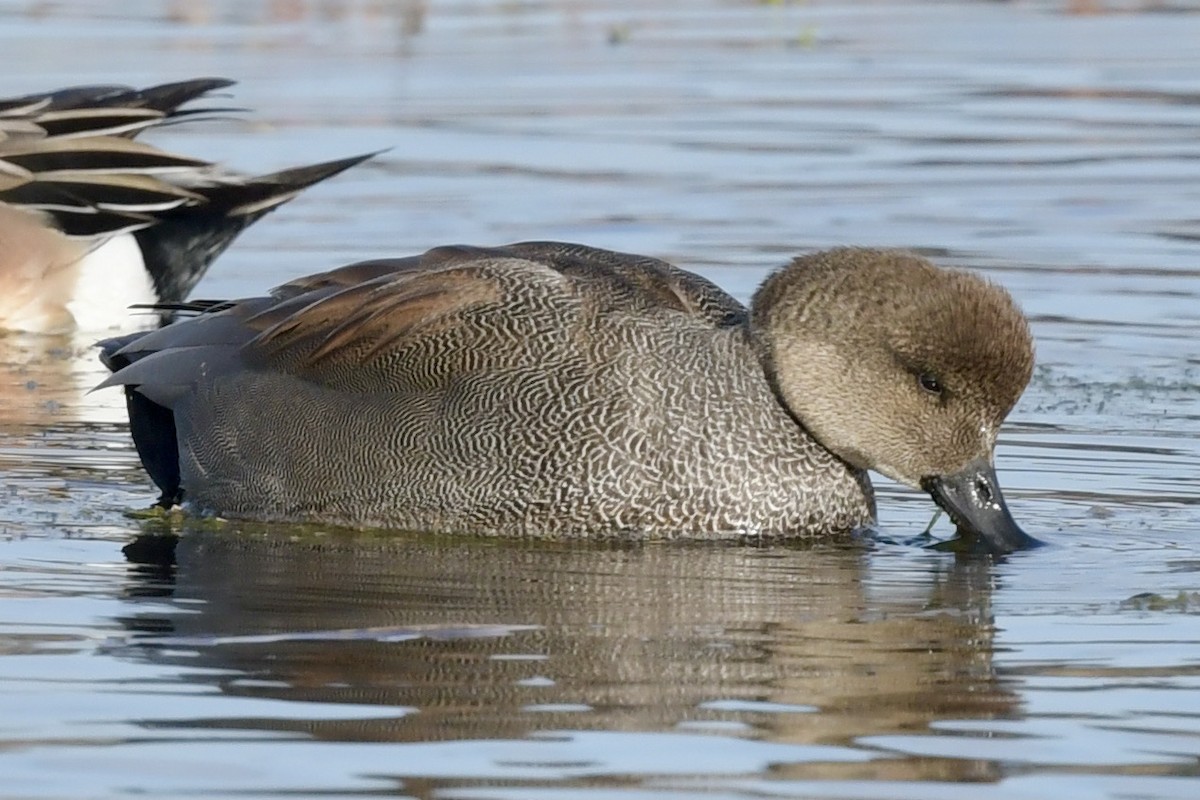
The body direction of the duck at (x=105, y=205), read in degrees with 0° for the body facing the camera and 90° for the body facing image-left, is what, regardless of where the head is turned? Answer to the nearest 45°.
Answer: approximately 90°

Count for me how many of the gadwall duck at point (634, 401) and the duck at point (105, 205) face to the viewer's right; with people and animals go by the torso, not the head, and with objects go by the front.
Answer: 1

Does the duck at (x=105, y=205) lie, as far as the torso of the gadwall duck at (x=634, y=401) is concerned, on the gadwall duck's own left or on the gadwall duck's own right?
on the gadwall duck's own left

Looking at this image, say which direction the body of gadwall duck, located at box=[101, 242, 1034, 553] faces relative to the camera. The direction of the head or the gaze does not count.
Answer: to the viewer's right

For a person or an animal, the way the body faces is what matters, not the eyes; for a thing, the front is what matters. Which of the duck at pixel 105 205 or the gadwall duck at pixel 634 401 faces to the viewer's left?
the duck

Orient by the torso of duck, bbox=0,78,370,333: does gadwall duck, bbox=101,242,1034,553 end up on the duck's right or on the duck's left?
on the duck's left

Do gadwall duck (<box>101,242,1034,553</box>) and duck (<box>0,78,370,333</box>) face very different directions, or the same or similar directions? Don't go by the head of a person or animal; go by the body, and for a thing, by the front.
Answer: very different directions
